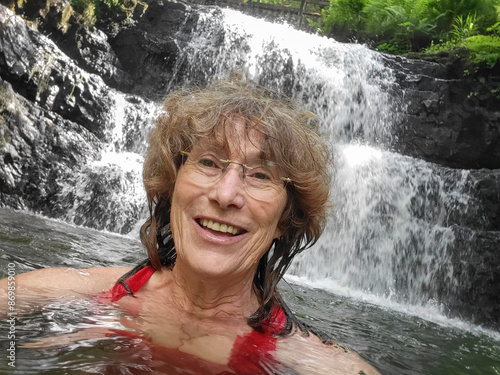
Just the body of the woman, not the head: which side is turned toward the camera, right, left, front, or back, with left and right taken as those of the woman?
front
